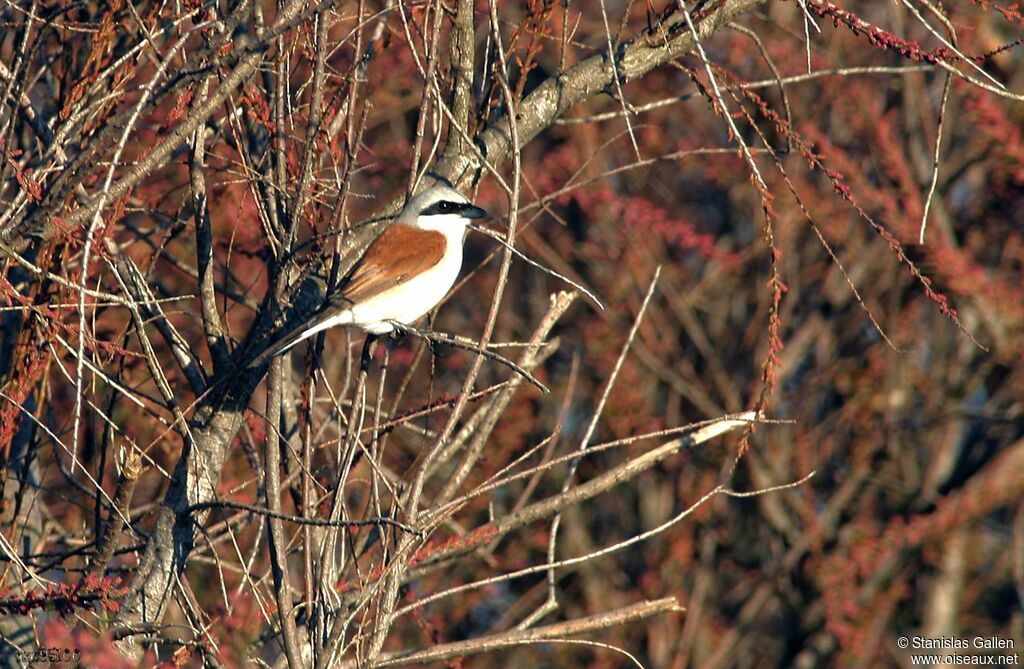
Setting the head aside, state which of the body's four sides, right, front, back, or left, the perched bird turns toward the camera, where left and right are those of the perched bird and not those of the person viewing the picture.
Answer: right
